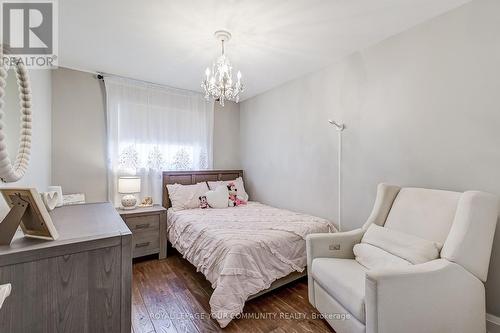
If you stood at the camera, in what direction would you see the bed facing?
facing the viewer and to the right of the viewer

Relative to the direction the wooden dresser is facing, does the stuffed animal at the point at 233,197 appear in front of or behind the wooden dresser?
in front

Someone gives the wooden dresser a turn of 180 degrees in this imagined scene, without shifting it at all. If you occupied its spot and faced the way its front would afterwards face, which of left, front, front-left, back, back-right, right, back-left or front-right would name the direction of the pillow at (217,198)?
back-right

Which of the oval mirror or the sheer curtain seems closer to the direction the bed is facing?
the oval mirror

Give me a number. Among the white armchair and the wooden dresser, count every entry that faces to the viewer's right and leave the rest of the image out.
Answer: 1

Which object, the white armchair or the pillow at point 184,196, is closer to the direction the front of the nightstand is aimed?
the white armchair

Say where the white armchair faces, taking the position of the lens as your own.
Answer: facing the viewer and to the left of the viewer

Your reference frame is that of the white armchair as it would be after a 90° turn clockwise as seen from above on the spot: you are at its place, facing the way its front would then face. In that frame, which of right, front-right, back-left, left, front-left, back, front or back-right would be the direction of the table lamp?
front-left

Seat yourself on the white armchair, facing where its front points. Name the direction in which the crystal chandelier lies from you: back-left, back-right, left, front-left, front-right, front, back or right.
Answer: front-right

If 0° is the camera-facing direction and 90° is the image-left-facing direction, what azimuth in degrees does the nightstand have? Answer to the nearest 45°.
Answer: approximately 315°

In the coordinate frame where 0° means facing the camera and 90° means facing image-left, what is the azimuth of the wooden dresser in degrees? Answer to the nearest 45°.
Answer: approximately 270°

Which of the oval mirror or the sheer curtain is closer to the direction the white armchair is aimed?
the oval mirror
